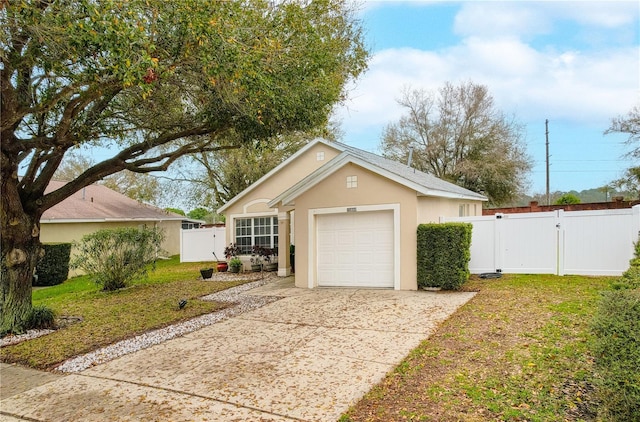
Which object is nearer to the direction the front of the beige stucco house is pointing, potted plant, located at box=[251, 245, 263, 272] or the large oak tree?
the large oak tree

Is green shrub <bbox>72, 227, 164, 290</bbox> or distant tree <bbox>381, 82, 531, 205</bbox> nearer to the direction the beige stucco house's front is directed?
the green shrub

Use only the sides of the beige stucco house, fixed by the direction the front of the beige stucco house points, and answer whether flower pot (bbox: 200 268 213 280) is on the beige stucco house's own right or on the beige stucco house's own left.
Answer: on the beige stucco house's own right

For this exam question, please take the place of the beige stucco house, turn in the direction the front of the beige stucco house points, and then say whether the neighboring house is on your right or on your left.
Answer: on your right

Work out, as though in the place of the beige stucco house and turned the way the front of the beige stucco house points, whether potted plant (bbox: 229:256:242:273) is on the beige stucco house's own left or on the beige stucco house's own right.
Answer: on the beige stucco house's own right

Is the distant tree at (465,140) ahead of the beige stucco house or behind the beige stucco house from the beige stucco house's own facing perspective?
behind

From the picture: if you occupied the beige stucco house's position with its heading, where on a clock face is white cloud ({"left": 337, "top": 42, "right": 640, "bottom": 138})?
The white cloud is roughly at 7 o'clock from the beige stucco house.

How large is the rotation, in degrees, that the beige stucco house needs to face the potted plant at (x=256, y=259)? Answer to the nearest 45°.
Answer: approximately 90° to its right

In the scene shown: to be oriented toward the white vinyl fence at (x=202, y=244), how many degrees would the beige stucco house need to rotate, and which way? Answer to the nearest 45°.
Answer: approximately 90° to its right

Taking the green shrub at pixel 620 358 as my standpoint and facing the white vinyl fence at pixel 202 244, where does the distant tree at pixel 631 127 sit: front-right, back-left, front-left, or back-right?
front-right

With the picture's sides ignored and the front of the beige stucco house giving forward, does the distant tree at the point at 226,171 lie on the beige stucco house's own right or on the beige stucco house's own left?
on the beige stucco house's own right

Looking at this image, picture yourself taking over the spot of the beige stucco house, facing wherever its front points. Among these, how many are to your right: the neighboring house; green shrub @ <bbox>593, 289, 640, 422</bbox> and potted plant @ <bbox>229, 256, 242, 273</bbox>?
2

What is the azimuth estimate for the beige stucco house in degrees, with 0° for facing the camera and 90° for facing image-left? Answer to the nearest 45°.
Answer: approximately 45°

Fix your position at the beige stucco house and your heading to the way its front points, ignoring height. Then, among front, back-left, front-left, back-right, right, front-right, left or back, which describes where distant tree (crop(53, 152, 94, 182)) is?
right

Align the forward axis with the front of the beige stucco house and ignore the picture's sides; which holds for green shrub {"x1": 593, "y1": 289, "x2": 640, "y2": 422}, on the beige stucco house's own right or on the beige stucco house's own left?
on the beige stucco house's own left
